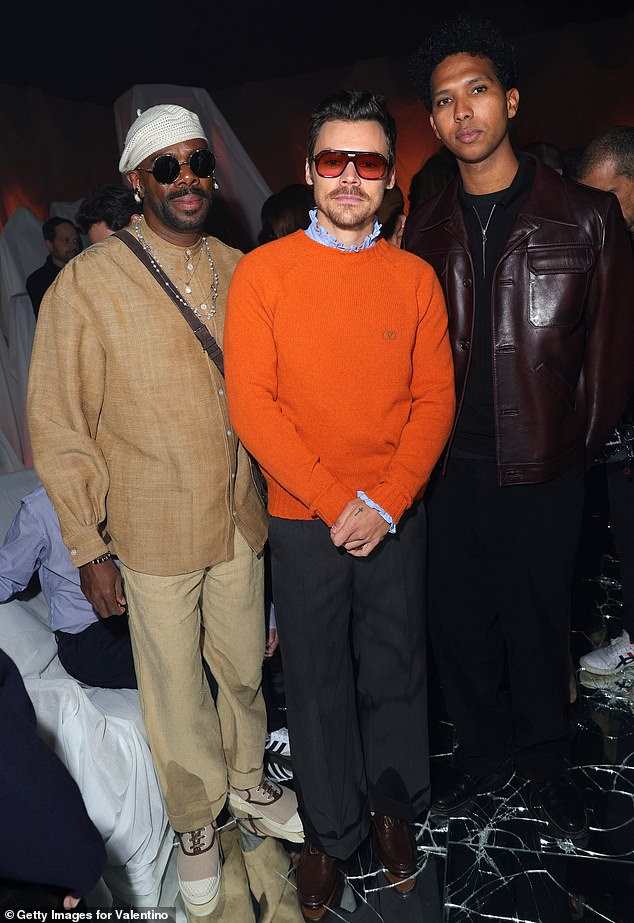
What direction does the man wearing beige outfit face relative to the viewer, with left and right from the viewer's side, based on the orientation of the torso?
facing the viewer and to the right of the viewer

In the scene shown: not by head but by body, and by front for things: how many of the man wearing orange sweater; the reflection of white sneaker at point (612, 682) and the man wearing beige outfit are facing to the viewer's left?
1

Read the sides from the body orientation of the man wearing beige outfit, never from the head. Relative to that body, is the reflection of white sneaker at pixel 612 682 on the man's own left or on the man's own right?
on the man's own left

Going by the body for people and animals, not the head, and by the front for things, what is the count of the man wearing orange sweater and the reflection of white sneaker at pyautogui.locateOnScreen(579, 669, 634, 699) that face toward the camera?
1

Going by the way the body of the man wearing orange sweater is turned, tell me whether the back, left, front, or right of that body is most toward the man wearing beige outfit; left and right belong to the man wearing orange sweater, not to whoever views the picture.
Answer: right

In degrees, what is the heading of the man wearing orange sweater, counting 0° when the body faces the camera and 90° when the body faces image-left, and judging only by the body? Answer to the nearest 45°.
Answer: approximately 0°

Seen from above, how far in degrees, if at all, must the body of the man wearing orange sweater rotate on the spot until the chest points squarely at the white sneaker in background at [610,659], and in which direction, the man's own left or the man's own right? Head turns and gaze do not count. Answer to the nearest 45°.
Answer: approximately 135° to the man's own left

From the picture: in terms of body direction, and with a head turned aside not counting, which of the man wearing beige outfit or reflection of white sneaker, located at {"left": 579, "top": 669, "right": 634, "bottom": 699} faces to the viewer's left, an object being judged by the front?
the reflection of white sneaker
